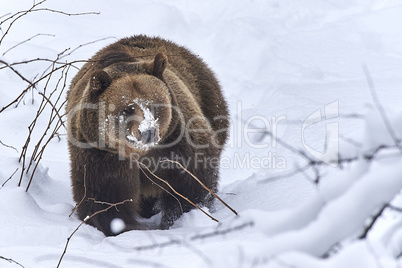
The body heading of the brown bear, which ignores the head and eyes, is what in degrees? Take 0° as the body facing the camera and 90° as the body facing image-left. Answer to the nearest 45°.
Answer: approximately 0°
